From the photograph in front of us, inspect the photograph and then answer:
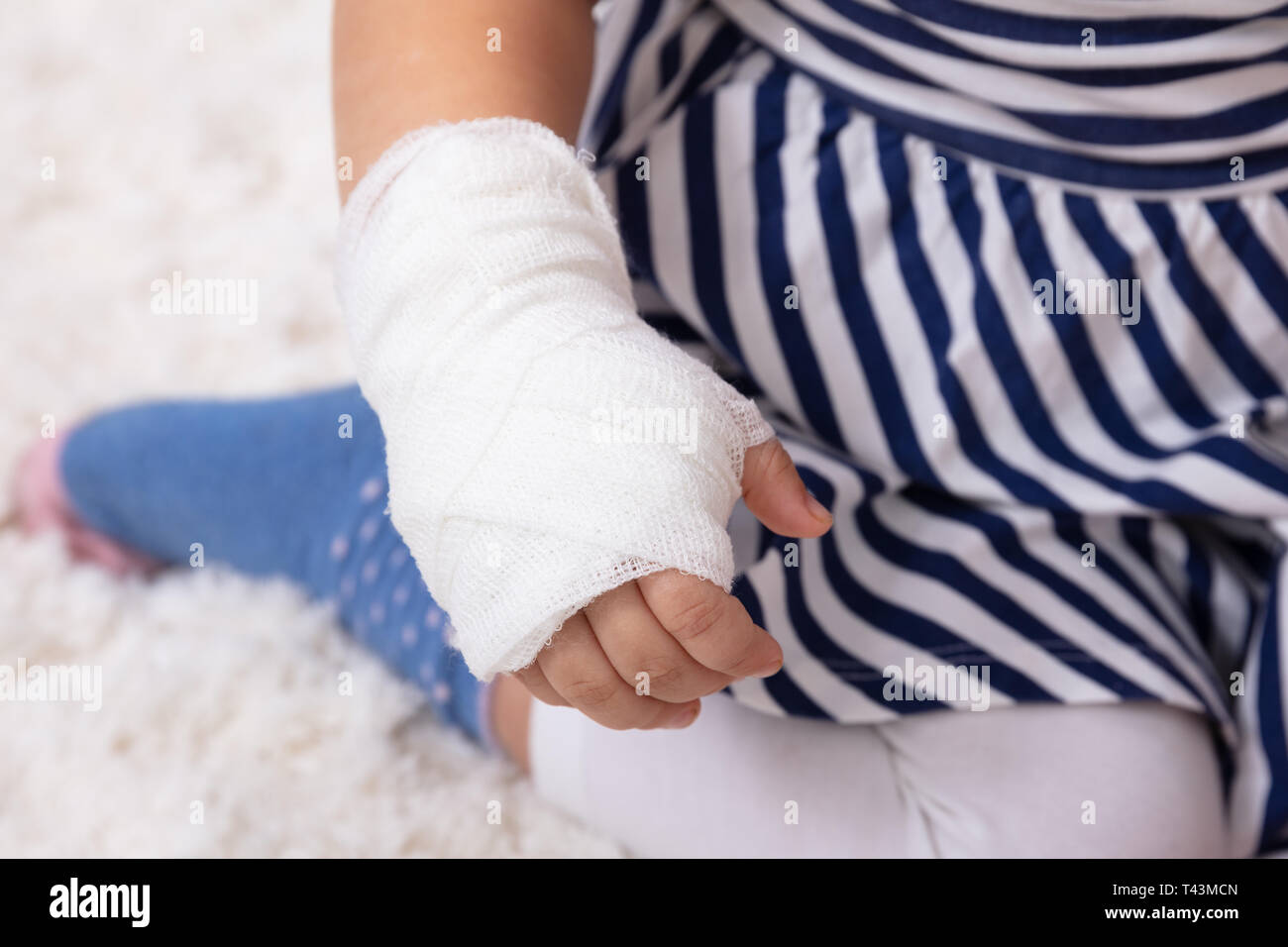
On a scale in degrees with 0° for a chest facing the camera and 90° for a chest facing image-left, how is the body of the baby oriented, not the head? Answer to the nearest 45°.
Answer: approximately 0°
